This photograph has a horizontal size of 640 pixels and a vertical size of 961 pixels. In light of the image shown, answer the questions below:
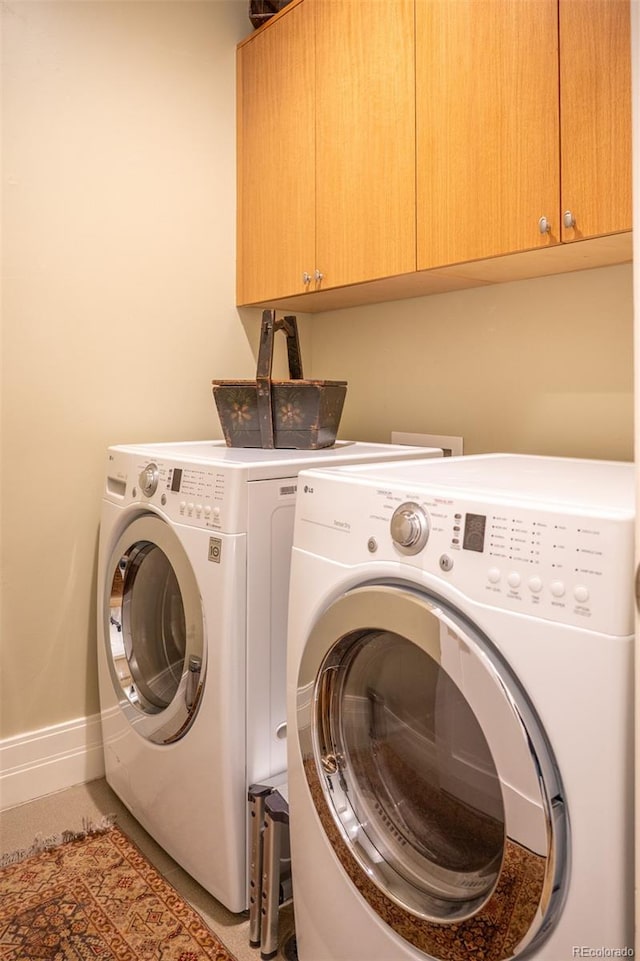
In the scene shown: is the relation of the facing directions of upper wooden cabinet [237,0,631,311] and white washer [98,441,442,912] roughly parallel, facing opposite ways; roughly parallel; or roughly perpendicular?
roughly parallel

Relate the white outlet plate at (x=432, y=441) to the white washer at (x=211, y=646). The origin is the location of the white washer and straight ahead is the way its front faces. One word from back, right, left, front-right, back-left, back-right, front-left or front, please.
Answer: back

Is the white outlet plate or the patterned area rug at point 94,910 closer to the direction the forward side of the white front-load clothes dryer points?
the patterned area rug

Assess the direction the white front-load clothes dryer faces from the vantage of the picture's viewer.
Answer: facing the viewer and to the left of the viewer

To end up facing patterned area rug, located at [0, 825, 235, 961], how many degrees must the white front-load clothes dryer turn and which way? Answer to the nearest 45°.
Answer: approximately 90° to its right
